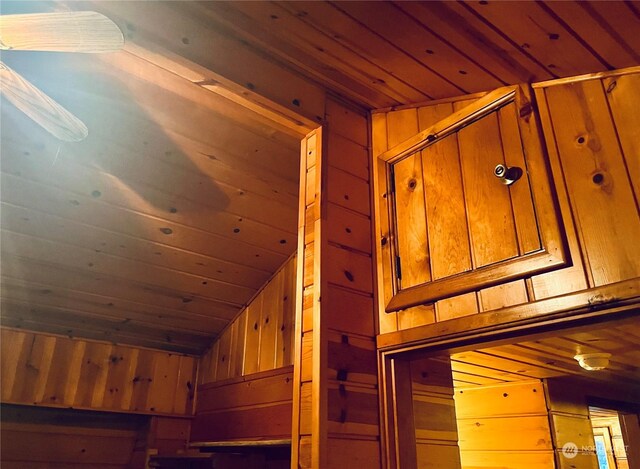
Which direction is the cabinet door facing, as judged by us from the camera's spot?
facing the viewer and to the left of the viewer

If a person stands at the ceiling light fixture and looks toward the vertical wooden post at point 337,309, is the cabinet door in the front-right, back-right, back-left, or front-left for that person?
front-left

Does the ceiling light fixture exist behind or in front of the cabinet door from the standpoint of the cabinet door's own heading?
behind
